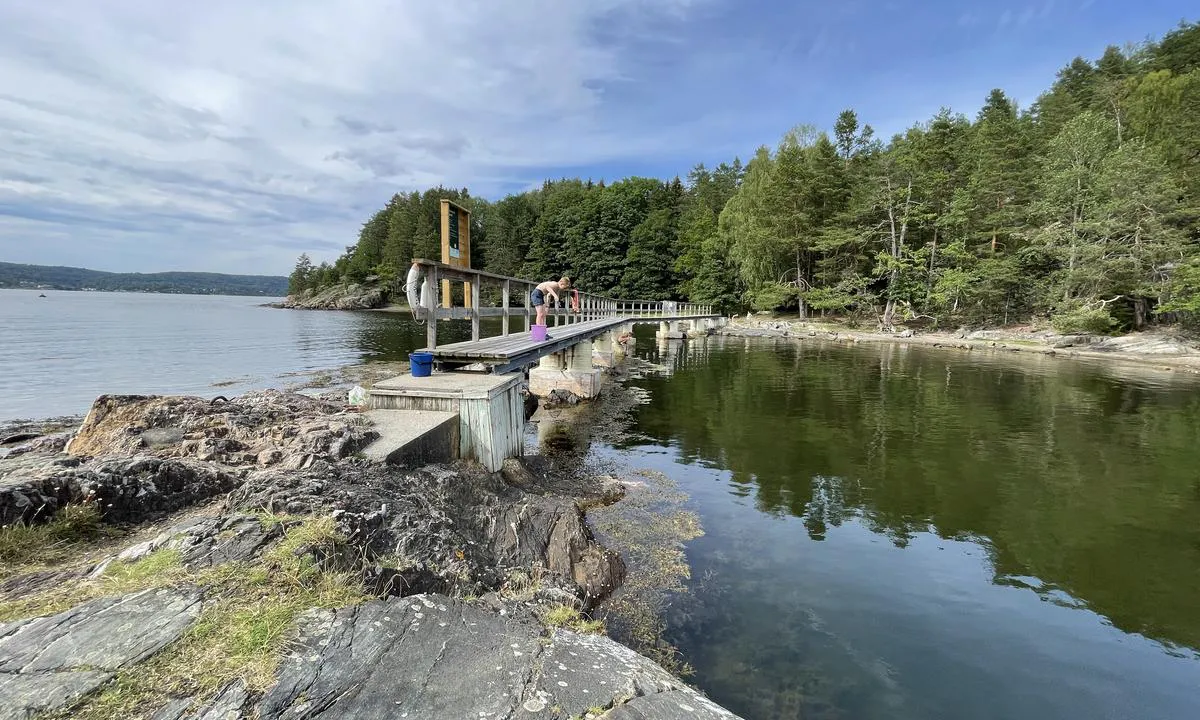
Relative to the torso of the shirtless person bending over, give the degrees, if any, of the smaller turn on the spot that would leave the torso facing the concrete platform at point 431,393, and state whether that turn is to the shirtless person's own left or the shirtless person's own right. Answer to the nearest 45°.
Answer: approximately 90° to the shirtless person's own right

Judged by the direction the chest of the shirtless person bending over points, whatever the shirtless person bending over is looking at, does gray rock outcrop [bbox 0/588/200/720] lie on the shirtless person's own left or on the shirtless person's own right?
on the shirtless person's own right

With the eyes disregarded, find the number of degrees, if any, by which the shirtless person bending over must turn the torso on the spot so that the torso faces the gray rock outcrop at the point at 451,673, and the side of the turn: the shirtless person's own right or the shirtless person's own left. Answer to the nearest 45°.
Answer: approximately 90° to the shirtless person's own right

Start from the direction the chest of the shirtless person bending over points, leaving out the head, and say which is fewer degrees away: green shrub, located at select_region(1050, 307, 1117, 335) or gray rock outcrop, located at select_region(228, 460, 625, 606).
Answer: the green shrub

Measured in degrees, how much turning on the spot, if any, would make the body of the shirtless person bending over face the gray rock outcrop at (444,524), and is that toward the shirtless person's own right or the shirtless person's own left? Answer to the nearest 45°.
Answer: approximately 90° to the shirtless person's own right

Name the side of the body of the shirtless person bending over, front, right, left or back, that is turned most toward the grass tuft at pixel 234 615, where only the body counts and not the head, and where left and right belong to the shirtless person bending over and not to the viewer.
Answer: right

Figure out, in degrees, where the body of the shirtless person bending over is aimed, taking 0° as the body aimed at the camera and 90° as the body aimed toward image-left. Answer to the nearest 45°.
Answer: approximately 270°

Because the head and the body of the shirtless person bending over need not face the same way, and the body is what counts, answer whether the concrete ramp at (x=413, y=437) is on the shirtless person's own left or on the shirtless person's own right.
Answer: on the shirtless person's own right

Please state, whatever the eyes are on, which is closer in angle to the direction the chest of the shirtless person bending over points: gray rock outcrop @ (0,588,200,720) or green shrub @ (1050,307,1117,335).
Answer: the green shrub

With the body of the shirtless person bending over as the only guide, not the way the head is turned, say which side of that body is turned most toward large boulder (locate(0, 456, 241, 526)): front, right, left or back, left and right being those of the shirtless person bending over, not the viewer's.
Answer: right
